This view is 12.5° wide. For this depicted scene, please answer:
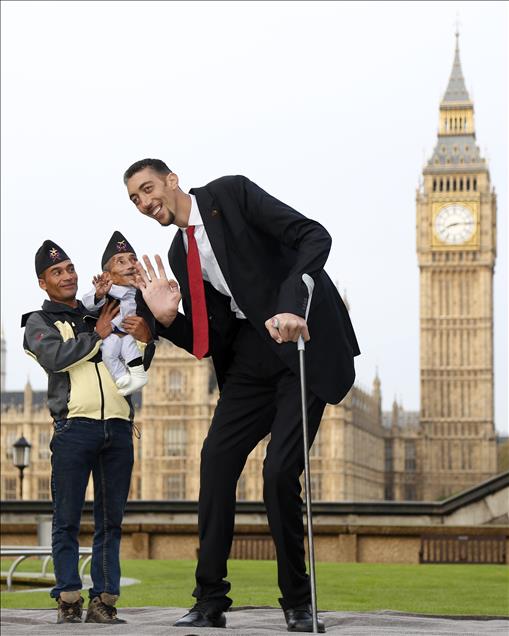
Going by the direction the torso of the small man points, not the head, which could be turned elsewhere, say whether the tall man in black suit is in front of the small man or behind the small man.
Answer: in front

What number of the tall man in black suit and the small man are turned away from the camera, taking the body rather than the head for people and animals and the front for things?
0

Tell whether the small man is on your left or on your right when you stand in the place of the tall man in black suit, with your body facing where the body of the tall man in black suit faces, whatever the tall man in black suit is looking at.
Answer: on your right

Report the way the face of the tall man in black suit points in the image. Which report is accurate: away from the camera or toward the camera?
toward the camera

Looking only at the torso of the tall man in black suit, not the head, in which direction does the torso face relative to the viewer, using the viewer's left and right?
facing the viewer and to the left of the viewer

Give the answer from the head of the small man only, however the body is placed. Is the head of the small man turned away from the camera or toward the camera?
toward the camera

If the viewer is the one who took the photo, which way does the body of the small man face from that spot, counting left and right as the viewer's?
facing the viewer and to the right of the viewer
